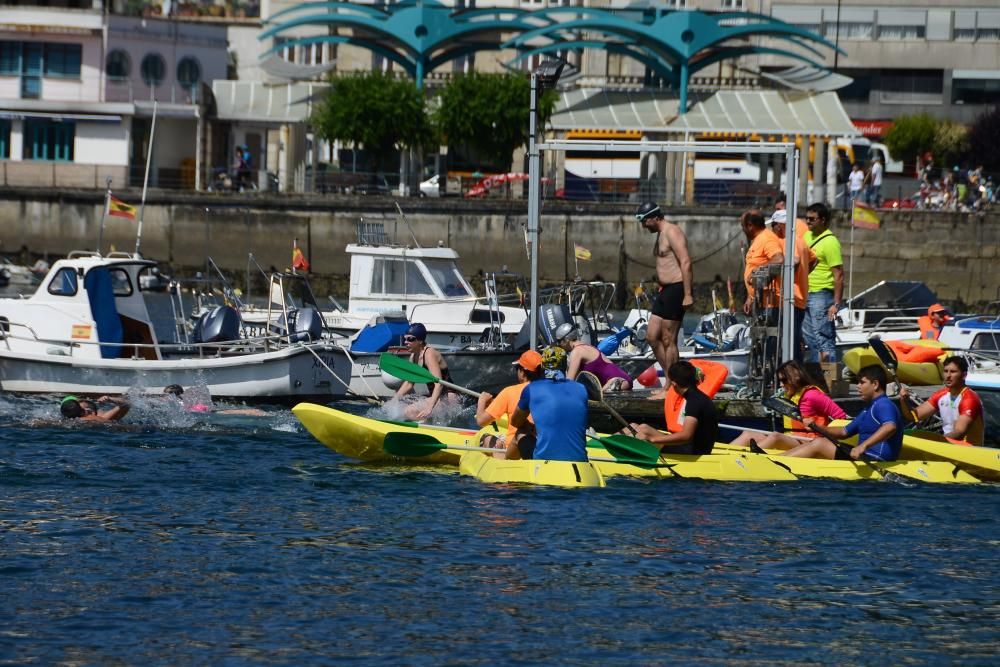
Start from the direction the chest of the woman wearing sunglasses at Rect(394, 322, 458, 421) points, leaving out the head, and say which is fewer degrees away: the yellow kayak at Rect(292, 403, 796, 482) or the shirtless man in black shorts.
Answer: the yellow kayak

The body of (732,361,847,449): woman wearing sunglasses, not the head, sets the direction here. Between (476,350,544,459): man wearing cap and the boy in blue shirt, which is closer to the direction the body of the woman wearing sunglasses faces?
the man wearing cap

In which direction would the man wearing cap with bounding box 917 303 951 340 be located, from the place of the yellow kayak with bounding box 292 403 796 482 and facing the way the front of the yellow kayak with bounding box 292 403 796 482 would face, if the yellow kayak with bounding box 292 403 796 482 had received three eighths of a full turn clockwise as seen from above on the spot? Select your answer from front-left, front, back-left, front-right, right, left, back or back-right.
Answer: front

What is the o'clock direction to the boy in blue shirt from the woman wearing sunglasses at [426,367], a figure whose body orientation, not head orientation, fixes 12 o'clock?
The boy in blue shirt is roughly at 9 o'clock from the woman wearing sunglasses.

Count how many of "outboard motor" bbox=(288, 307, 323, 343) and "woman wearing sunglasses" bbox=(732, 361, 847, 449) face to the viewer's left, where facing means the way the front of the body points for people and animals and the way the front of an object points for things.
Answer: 2

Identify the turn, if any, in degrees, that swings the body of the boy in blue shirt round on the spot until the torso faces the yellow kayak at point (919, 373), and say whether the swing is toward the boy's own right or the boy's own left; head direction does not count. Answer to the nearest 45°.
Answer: approximately 90° to the boy's own right

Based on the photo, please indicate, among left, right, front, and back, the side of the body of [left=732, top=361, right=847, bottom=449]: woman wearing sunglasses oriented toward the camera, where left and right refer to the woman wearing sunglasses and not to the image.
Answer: left

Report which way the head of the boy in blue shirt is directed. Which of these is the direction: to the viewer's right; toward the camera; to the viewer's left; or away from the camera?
to the viewer's left

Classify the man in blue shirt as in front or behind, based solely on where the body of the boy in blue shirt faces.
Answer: in front

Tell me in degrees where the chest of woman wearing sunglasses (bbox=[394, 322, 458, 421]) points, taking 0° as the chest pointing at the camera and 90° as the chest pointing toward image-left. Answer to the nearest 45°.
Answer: approximately 45°

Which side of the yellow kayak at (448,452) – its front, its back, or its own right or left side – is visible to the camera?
left

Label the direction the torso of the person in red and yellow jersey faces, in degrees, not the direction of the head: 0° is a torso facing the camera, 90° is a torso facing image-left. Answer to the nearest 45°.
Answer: approximately 45°
